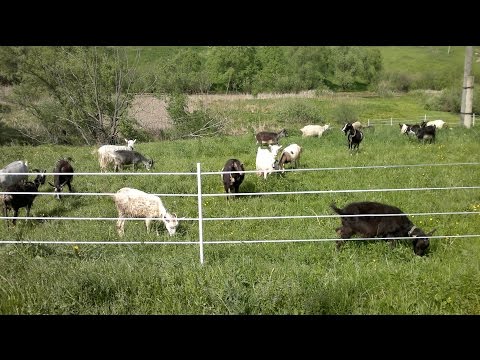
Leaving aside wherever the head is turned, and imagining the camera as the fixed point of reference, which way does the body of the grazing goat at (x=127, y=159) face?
to the viewer's right

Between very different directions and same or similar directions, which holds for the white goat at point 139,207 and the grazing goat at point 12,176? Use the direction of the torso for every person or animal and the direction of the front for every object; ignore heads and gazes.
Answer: very different directions

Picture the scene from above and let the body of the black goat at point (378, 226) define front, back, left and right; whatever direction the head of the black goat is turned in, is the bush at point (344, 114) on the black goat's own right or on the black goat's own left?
on the black goat's own left

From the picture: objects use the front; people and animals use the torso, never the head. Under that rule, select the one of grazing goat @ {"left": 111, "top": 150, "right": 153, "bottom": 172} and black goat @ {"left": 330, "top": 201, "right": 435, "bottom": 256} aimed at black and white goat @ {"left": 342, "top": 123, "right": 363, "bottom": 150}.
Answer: the grazing goat

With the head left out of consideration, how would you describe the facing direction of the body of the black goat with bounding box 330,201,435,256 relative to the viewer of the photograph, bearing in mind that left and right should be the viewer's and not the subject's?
facing to the right of the viewer

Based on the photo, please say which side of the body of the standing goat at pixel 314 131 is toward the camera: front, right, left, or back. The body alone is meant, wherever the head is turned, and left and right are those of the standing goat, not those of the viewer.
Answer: right

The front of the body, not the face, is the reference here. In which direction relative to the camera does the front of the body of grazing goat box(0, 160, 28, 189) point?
to the viewer's left

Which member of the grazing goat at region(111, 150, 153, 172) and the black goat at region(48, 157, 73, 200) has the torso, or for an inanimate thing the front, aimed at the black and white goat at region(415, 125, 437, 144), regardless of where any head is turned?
the grazing goat

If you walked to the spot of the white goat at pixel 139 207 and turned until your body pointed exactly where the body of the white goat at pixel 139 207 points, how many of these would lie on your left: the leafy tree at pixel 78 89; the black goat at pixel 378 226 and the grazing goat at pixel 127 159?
2
